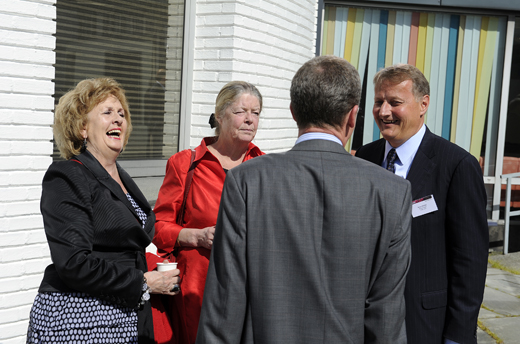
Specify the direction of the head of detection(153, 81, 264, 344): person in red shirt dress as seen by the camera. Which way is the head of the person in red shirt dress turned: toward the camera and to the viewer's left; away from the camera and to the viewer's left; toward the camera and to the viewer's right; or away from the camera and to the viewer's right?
toward the camera and to the viewer's right

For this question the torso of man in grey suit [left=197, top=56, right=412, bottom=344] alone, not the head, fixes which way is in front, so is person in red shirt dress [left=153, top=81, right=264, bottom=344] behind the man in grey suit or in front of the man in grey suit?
in front

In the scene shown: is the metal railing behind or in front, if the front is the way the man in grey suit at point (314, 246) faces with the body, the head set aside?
in front

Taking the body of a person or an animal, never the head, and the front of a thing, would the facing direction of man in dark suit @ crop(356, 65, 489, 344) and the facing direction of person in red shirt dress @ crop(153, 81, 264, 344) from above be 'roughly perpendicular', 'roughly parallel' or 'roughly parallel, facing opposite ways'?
roughly perpendicular

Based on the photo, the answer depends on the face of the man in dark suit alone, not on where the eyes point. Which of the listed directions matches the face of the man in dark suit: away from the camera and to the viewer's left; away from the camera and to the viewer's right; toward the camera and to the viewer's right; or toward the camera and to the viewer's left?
toward the camera and to the viewer's left

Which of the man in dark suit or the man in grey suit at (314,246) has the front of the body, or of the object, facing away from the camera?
the man in grey suit

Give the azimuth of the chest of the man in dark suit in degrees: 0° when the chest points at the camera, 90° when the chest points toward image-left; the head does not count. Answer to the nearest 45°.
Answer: approximately 45°

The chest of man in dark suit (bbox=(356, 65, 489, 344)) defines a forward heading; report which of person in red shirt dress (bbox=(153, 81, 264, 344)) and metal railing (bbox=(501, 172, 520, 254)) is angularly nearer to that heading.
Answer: the person in red shirt dress

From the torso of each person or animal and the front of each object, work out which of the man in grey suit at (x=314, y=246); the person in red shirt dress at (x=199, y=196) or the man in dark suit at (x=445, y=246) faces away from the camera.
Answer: the man in grey suit

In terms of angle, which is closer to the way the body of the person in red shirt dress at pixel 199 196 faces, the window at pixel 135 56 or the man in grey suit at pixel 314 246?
the man in grey suit

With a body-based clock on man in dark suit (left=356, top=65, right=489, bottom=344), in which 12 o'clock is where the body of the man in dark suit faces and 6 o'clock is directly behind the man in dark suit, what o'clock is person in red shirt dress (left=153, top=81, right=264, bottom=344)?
The person in red shirt dress is roughly at 2 o'clock from the man in dark suit.

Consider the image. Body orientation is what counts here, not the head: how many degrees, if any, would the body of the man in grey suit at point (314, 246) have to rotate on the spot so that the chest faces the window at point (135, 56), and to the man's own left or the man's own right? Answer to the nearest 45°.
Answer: approximately 45° to the man's own left

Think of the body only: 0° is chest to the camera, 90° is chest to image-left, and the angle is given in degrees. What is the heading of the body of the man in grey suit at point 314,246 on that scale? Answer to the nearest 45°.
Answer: approximately 180°
